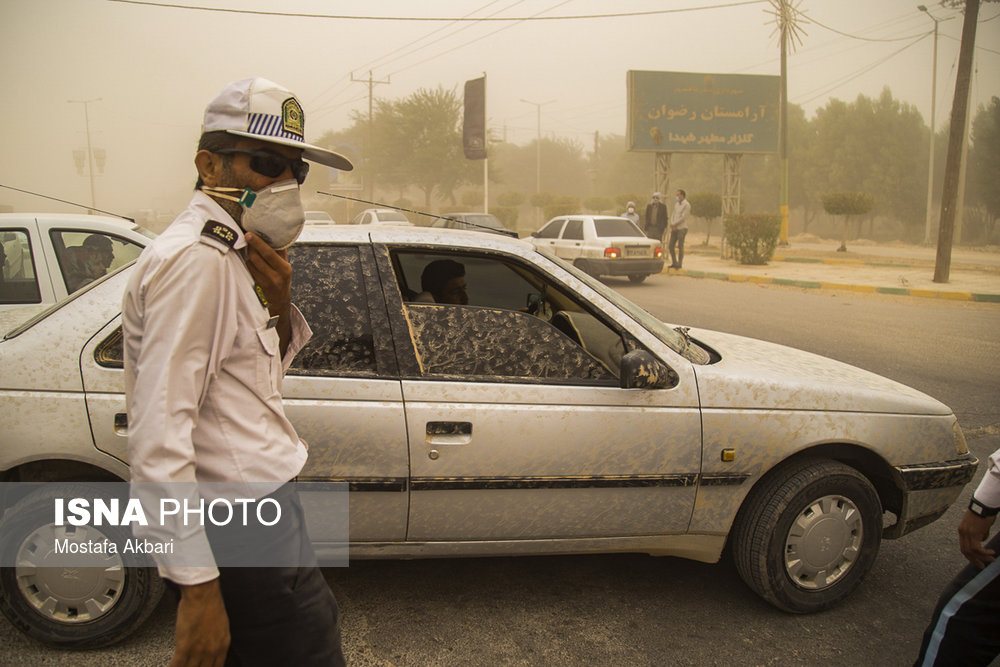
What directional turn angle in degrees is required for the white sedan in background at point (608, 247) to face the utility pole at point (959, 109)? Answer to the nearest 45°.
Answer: approximately 135° to its right

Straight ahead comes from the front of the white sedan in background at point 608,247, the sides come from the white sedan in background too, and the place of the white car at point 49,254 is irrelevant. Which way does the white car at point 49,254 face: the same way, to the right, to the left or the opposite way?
to the right

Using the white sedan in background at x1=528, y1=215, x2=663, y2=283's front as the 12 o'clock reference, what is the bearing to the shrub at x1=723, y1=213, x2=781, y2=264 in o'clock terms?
The shrub is roughly at 3 o'clock from the white sedan in background.

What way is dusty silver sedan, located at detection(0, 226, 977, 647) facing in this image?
to the viewer's right

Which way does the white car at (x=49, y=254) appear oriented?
to the viewer's right

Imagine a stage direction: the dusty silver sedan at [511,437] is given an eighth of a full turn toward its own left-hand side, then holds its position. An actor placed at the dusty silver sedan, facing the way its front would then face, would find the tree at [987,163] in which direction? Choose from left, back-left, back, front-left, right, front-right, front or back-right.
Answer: front

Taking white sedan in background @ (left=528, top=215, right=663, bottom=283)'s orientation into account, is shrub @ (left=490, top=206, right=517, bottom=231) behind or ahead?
ahead

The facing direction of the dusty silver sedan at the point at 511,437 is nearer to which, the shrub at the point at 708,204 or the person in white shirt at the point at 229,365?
the shrub
